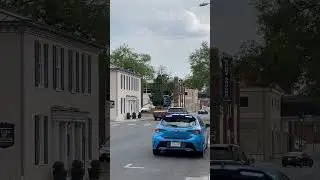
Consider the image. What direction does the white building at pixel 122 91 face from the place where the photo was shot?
facing the viewer and to the right of the viewer

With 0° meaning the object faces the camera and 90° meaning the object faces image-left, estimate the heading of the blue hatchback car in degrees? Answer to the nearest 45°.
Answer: approximately 180°
